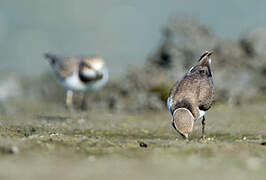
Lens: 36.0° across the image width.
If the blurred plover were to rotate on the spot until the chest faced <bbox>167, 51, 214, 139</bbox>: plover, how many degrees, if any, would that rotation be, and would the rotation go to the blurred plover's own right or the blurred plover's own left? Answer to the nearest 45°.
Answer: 0° — it already faces it

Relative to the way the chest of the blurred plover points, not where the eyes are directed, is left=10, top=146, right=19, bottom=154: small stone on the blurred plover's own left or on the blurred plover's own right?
on the blurred plover's own right

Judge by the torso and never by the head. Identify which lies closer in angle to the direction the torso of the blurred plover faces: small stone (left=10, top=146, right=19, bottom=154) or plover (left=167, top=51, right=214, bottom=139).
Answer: the plover

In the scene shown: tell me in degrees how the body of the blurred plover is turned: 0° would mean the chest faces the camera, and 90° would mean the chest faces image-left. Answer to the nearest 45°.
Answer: approximately 315°
